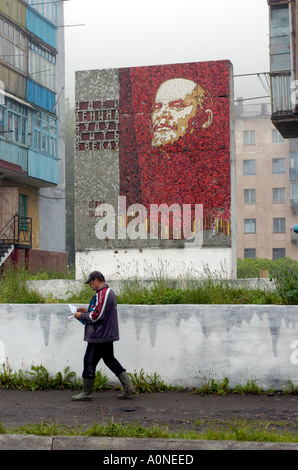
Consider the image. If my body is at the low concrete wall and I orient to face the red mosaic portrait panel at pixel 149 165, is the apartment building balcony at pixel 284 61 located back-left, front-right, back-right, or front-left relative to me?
front-right

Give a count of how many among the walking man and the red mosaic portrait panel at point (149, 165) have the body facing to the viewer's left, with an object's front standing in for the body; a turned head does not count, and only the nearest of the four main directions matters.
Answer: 1

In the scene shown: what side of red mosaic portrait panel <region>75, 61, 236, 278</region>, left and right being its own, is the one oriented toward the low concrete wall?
front

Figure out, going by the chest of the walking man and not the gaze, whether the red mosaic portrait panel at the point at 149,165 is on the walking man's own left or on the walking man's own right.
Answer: on the walking man's own right

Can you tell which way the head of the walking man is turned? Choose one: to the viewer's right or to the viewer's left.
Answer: to the viewer's left

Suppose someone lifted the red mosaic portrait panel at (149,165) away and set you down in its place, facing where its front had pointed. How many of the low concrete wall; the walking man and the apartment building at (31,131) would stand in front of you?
2

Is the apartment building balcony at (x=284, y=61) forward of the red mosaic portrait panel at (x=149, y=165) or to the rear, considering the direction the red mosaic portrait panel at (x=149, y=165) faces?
to the rear

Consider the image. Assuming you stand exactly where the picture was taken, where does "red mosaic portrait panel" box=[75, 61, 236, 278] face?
facing the viewer

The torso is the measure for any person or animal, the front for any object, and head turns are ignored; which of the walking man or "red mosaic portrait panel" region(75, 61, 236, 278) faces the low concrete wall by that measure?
the red mosaic portrait panel

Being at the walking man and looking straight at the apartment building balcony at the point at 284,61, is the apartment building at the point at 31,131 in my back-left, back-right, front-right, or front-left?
front-left

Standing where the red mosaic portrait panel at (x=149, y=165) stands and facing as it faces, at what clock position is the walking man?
The walking man is roughly at 12 o'clock from the red mosaic portrait panel.

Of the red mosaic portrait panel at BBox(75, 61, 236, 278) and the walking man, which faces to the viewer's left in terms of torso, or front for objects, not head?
the walking man

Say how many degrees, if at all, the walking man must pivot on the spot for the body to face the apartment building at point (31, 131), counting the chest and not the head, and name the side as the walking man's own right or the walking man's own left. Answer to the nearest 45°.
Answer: approximately 90° to the walking man's own right

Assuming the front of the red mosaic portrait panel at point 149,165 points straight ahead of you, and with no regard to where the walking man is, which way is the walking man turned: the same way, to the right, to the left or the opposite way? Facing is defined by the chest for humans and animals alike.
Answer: to the right

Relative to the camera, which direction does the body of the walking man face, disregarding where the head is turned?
to the viewer's left
